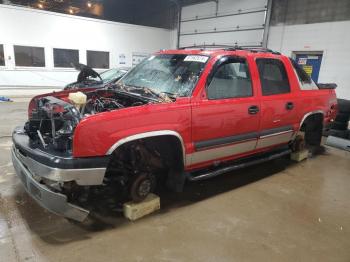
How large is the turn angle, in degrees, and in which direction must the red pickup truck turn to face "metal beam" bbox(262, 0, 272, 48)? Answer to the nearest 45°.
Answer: approximately 180°

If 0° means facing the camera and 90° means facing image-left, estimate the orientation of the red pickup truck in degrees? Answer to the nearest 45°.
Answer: approximately 45°

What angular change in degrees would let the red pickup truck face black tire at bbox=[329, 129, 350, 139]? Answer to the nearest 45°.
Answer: approximately 180°

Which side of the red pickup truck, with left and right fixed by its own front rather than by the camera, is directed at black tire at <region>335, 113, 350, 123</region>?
back

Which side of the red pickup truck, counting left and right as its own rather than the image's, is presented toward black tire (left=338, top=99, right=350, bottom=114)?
back

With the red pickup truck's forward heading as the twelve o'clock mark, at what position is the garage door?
The garage door is roughly at 5 o'clock from the red pickup truck.
